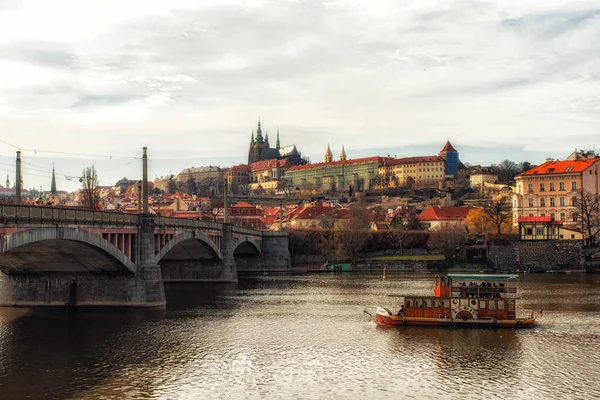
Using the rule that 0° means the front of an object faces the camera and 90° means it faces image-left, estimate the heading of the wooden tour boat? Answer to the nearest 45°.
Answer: approximately 90°
